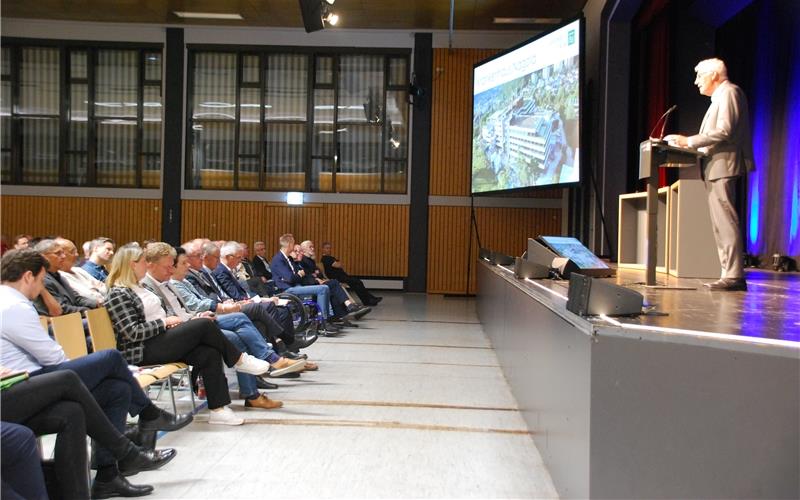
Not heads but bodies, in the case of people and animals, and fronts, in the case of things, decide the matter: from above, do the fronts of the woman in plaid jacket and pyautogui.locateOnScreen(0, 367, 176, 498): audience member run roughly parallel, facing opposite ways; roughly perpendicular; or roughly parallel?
roughly parallel

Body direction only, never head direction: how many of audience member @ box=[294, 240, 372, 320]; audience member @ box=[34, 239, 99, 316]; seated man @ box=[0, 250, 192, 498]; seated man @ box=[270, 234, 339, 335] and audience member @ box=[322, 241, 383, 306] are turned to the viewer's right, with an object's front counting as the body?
5

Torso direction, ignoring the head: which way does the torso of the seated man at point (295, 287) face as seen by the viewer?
to the viewer's right

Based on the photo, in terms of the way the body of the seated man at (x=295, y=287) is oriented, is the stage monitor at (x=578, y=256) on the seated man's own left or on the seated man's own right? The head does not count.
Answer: on the seated man's own right

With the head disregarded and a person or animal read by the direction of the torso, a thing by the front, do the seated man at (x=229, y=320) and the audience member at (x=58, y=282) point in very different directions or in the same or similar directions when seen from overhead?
same or similar directions

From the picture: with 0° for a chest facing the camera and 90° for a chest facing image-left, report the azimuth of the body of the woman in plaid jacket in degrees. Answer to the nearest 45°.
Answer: approximately 270°

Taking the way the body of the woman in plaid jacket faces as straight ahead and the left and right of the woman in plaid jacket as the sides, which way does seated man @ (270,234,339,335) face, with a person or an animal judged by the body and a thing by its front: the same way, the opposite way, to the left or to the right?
the same way

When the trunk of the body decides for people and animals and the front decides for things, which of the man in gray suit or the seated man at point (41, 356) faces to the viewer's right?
the seated man

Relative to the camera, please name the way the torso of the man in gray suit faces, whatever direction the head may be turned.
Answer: to the viewer's left

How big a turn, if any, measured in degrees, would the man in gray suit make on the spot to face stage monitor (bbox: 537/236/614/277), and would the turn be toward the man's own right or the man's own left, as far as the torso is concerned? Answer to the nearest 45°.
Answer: approximately 45° to the man's own right

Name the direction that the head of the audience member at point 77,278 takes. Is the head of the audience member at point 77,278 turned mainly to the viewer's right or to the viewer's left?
to the viewer's right

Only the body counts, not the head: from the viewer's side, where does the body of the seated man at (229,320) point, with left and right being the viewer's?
facing to the right of the viewer

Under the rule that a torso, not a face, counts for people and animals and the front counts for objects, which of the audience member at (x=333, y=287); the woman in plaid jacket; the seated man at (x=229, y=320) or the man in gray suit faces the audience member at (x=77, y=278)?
the man in gray suit

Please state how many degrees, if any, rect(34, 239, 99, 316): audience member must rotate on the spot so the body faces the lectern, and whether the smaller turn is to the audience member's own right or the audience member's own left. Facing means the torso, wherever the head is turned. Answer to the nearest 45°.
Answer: approximately 45° to the audience member's own right

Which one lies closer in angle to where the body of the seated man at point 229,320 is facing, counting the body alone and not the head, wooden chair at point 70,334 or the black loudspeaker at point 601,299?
the black loudspeaker

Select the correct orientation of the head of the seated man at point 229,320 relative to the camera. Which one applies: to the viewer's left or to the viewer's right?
to the viewer's right

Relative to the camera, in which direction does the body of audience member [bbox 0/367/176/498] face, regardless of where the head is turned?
to the viewer's right

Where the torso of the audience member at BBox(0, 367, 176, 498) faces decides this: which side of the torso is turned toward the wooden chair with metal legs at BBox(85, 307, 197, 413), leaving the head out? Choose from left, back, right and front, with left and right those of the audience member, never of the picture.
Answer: left

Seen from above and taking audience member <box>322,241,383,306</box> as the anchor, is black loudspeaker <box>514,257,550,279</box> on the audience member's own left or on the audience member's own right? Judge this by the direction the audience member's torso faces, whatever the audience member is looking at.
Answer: on the audience member's own right
